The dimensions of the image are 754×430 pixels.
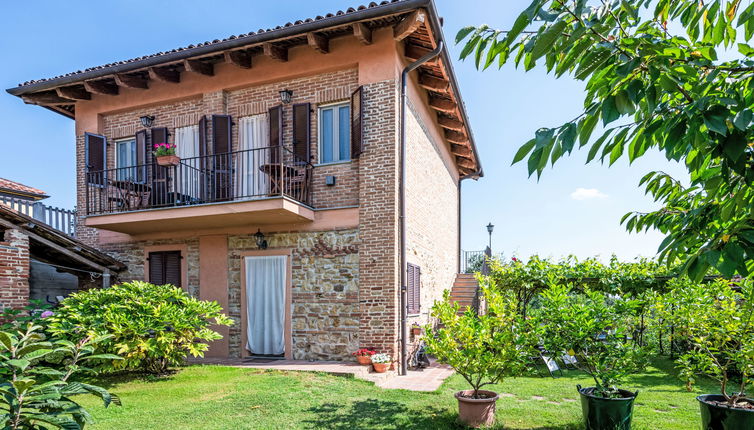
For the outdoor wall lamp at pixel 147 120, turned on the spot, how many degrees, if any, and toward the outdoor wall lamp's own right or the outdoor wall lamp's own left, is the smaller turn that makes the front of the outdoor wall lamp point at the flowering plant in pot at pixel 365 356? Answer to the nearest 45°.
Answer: approximately 90° to the outdoor wall lamp's own left

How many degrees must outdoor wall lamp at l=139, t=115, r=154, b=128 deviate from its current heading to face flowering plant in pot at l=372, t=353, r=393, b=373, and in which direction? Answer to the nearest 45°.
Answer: approximately 90° to its left

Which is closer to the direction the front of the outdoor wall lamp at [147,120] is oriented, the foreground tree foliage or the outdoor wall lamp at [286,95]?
the foreground tree foliage

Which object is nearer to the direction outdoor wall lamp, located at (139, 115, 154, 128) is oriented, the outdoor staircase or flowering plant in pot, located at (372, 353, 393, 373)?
the flowering plant in pot

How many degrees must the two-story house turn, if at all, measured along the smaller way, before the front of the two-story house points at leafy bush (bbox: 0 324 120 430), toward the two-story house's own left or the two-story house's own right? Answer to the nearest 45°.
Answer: approximately 45° to the two-story house's own left

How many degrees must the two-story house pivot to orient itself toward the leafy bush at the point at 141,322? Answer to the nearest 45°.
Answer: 0° — it already faces it

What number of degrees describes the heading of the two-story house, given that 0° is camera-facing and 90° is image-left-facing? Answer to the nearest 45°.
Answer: approximately 45°

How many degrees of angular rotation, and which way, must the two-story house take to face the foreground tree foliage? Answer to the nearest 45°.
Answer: approximately 45° to its left
